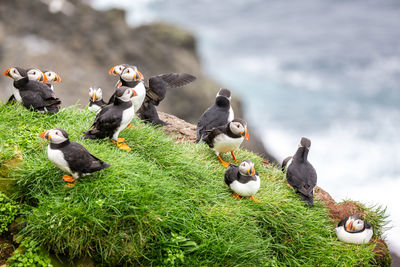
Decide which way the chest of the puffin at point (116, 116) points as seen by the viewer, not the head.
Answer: to the viewer's right

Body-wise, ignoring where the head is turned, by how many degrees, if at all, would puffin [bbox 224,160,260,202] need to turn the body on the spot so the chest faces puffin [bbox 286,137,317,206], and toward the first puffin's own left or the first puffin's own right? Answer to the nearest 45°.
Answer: approximately 90° to the first puffin's own left

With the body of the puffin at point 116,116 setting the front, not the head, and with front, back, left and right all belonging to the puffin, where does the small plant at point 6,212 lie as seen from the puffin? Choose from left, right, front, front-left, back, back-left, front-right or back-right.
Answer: back-right

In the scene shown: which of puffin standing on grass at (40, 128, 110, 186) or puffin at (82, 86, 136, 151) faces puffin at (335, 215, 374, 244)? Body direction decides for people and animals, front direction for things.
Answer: puffin at (82, 86, 136, 151)

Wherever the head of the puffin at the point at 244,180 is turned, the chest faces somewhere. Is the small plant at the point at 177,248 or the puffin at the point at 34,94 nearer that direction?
the small plant

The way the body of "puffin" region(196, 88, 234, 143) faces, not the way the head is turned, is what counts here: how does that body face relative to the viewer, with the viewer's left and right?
facing away from the viewer and to the right of the viewer

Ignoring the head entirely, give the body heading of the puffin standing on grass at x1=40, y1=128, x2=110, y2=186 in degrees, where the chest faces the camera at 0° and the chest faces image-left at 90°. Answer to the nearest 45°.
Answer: approximately 90°

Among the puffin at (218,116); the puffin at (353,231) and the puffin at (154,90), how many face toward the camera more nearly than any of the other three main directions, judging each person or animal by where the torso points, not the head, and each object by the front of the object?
1

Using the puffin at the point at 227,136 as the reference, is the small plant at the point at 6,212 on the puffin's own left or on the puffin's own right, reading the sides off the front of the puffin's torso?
on the puffin's own right

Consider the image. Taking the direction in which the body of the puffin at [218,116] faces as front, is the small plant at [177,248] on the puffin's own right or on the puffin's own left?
on the puffin's own right
